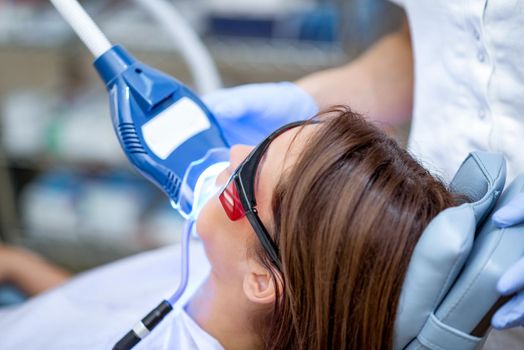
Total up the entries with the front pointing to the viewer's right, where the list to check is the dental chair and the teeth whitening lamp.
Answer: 1

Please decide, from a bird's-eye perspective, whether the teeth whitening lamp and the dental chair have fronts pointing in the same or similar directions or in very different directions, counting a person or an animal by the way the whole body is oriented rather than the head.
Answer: very different directions

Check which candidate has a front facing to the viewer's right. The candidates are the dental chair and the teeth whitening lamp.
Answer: the teeth whitening lamp

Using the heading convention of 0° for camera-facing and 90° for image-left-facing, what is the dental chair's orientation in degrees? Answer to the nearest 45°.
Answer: approximately 90°

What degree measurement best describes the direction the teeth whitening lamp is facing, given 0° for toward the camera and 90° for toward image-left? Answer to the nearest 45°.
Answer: approximately 270°
